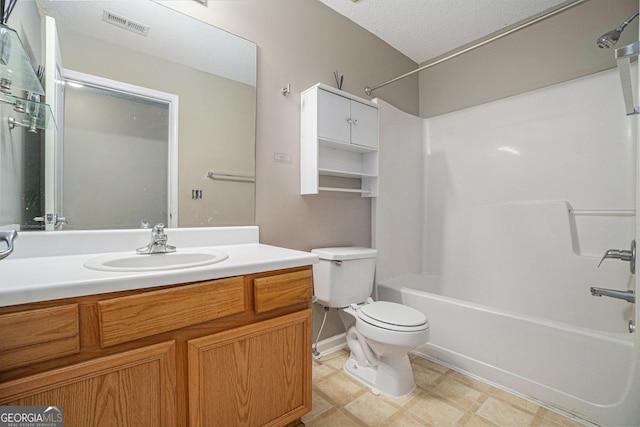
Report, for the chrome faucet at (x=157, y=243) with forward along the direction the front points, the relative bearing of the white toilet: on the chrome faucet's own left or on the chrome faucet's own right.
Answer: on the chrome faucet's own left

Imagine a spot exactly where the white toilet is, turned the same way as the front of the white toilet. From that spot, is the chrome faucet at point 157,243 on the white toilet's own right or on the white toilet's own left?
on the white toilet's own right

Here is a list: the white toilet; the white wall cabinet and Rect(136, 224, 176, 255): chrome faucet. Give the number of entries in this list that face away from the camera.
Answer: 0

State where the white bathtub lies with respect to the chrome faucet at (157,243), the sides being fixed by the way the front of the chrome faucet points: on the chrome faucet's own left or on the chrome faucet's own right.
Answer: on the chrome faucet's own left

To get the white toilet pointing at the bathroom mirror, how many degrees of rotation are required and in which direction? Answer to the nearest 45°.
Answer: approximately 90° to its right

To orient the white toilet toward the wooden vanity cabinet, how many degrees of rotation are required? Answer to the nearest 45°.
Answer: approximately 90° to its right

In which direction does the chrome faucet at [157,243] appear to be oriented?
toward the camera

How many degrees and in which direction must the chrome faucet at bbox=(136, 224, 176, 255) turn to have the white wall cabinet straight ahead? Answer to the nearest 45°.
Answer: approximately 90° to its left

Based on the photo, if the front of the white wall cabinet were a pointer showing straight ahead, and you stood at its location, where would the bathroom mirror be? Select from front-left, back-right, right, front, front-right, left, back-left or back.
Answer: right
